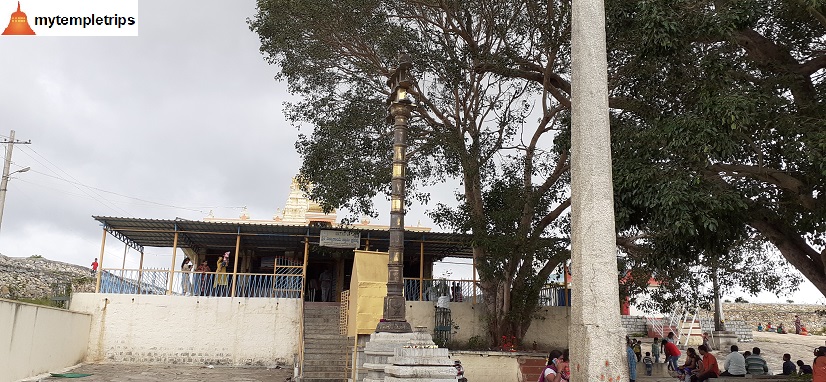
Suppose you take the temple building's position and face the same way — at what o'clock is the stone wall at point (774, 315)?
The stone wall is roughly at 8 o'clock from the temple building.

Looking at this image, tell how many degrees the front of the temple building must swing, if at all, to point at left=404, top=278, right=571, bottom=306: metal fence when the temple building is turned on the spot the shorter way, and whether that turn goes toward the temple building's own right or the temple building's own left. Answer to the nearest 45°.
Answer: approximately 90° to the temple building's own left

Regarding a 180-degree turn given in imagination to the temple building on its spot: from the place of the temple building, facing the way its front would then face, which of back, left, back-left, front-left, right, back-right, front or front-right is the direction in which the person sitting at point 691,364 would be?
back-right

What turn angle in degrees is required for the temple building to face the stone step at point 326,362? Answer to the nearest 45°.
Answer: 0° — it already faces it

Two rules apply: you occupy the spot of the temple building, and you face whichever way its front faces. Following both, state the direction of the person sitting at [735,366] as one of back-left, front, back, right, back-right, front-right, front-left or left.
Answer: front-left

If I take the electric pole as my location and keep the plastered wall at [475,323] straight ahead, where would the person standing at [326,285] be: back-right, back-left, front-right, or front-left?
front-left

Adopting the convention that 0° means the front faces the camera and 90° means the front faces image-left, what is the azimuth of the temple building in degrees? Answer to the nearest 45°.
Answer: approximately 0°

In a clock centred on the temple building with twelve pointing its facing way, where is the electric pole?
The electric pole is roughly at 4 o'clock from the temple building.

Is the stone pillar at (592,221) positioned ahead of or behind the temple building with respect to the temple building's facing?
ahead

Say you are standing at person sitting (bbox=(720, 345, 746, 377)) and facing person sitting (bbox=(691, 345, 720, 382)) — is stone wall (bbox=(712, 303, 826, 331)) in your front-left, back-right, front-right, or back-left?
back-right

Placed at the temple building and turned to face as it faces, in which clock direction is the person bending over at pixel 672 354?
The person bending over is roughly at 10 o'clock from the temple building.

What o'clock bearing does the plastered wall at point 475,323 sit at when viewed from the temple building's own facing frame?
The plastered wall is roughly at 10 o'clock from the temple building.

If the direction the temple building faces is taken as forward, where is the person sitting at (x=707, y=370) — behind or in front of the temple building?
in front

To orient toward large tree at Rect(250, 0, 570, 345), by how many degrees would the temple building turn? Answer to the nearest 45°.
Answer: approximately 45° to its left

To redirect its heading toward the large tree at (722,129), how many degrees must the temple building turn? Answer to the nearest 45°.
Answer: approximately 45° to its left

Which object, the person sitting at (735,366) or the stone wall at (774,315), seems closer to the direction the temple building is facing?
the person sitting
